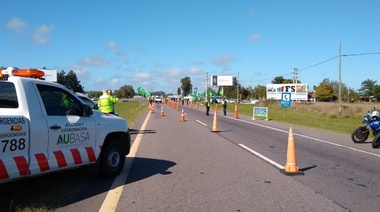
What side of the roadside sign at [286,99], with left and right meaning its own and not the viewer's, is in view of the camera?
front

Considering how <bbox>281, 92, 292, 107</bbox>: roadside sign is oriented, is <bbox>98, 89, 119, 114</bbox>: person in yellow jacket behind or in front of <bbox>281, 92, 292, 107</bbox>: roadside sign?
in front

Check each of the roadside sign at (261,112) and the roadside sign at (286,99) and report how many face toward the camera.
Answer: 2

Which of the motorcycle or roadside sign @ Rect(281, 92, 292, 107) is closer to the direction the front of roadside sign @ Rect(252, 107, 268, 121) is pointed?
the motorcycle

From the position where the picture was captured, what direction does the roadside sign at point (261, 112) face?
facing the viewer

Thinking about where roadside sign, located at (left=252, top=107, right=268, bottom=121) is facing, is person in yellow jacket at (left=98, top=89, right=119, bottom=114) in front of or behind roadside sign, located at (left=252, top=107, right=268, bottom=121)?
in front

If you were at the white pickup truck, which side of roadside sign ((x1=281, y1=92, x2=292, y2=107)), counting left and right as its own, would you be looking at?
front

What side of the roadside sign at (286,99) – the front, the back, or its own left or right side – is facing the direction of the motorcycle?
front

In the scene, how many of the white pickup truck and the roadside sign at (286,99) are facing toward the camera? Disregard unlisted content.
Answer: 1

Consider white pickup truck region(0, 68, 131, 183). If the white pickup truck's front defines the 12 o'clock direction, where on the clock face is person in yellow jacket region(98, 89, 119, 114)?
The person in yellow jacket is roughly at 11 o'clock from the white pickup truck.

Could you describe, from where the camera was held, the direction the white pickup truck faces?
facing away from the viewer and to the right of the viewer

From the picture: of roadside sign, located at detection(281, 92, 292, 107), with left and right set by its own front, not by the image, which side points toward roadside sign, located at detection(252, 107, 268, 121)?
right
